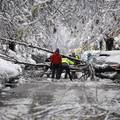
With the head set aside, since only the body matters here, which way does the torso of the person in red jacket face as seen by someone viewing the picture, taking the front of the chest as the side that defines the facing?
away from the camera

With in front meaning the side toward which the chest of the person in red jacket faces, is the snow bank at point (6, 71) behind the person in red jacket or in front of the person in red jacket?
behind
